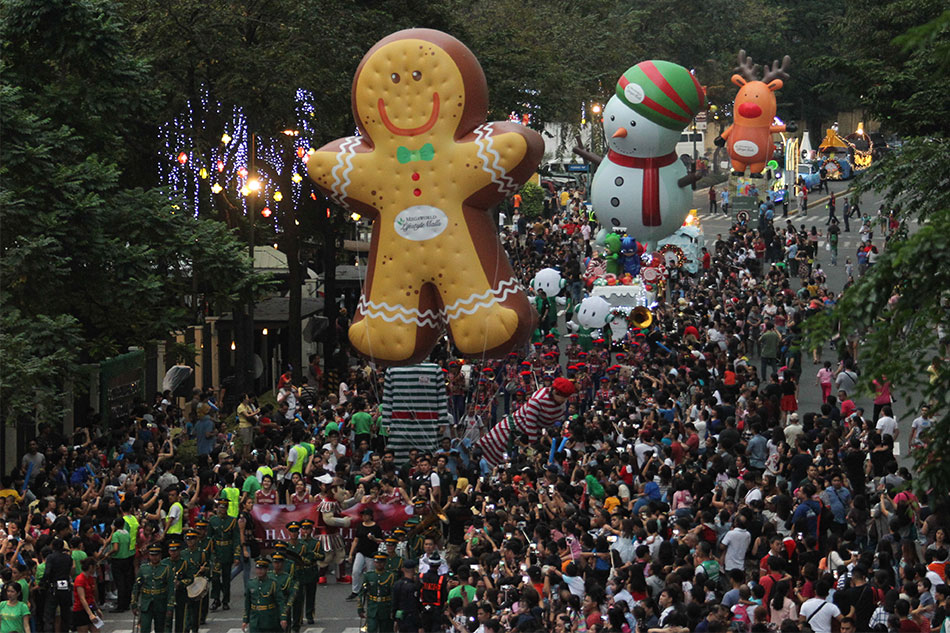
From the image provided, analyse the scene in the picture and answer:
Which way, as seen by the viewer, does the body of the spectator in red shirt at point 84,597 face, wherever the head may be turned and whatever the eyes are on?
to the viewer's right

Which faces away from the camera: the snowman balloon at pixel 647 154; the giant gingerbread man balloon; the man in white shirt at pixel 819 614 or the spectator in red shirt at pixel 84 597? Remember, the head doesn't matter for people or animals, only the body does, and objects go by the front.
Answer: the man in white shirt

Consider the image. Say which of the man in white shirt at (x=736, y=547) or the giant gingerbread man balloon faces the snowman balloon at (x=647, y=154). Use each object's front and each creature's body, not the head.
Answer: the man in white shirt

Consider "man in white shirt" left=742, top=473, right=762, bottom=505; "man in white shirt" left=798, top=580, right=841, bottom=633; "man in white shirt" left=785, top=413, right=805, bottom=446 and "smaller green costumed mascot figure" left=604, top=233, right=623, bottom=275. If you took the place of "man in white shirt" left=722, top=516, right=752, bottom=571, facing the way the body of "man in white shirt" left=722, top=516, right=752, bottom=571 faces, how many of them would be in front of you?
3

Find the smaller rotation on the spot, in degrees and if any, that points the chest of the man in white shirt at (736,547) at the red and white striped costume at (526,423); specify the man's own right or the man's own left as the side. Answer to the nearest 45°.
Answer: approximately 45° to the man's own left

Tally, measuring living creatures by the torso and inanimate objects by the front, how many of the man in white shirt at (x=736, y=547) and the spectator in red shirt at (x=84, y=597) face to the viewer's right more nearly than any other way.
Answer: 1

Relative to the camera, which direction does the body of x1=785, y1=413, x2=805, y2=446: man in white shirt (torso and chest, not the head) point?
away from the camera

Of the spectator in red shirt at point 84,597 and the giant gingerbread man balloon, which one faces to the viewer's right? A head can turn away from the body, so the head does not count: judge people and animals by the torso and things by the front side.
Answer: the spectator in red shirt

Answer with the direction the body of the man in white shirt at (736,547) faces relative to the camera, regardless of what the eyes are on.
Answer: away from the camera

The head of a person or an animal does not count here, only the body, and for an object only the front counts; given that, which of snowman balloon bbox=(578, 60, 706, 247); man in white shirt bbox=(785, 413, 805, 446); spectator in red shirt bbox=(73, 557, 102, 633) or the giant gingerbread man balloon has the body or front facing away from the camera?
the man in white shirt

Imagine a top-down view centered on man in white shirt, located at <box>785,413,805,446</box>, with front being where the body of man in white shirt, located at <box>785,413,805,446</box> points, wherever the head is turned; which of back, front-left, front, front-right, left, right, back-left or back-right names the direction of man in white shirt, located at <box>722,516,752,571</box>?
back
